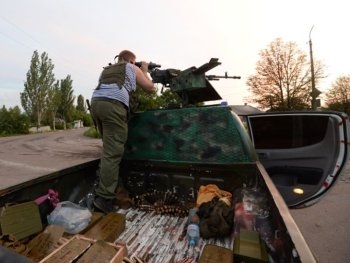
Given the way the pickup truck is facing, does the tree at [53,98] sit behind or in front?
in front

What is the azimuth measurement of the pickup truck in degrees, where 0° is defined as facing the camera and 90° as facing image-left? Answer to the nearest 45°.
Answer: approximately 180°

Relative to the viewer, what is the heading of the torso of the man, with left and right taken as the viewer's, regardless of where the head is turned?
facing away from the viewer and to the right of the viewer

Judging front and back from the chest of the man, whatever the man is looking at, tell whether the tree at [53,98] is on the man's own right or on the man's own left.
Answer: on the man's own left

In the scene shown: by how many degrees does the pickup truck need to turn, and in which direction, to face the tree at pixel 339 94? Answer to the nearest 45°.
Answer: approximately 45° to its right

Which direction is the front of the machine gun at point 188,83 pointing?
to the viewer's right

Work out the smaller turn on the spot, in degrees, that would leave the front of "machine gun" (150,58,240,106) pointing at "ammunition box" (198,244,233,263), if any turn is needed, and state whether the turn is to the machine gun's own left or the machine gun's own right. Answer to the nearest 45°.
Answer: approximately 90° to the machine gun's own right

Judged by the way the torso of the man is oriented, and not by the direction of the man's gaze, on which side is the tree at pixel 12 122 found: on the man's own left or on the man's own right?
on the man's own left

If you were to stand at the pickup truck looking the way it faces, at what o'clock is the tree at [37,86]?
The tree is roughly at 11 o'clock from the pickup truck.
